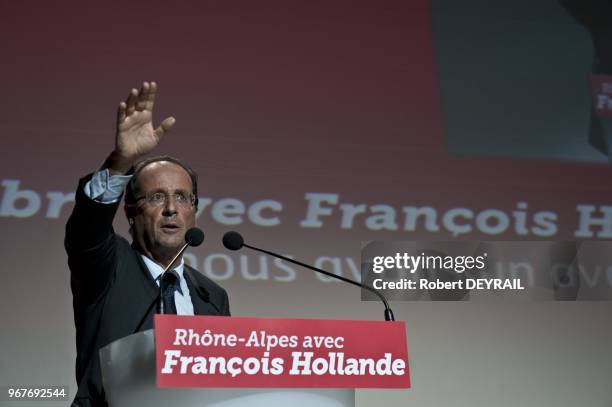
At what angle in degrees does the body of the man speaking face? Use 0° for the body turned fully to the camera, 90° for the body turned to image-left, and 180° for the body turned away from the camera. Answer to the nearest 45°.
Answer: approximately 315°

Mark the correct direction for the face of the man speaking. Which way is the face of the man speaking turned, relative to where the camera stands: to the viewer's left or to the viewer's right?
to the viewer's right
